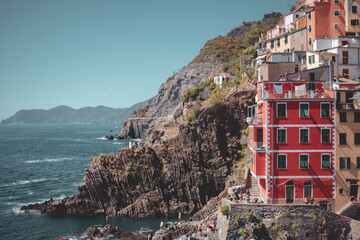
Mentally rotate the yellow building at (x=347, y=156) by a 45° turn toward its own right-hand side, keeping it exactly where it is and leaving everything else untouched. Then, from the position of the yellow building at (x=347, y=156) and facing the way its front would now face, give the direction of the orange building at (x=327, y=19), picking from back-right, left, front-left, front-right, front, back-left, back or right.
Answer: back-right

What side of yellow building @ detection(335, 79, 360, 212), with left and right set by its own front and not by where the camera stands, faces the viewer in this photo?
front

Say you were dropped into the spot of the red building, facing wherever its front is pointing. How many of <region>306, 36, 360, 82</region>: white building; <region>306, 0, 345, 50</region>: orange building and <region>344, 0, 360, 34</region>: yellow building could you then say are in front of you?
0

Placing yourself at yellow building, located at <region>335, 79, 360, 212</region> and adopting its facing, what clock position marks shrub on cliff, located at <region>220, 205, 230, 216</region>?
The shrub on cliff is roughly at 2 o'clock from the yellow building.

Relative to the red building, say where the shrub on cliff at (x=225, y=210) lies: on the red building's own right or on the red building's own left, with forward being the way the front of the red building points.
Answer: on the red building's own right

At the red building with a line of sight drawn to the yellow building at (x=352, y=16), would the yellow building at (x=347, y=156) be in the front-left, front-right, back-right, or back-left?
front-right

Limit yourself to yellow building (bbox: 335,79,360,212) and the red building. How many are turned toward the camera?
2

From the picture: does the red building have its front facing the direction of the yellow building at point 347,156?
no

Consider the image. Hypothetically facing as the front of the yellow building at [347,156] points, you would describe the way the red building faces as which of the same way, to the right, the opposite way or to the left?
the same way

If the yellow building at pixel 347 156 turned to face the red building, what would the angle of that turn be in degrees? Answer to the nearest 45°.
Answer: approximately 45° to its right

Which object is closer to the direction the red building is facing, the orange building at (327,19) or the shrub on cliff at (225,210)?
the shrub on cliff
